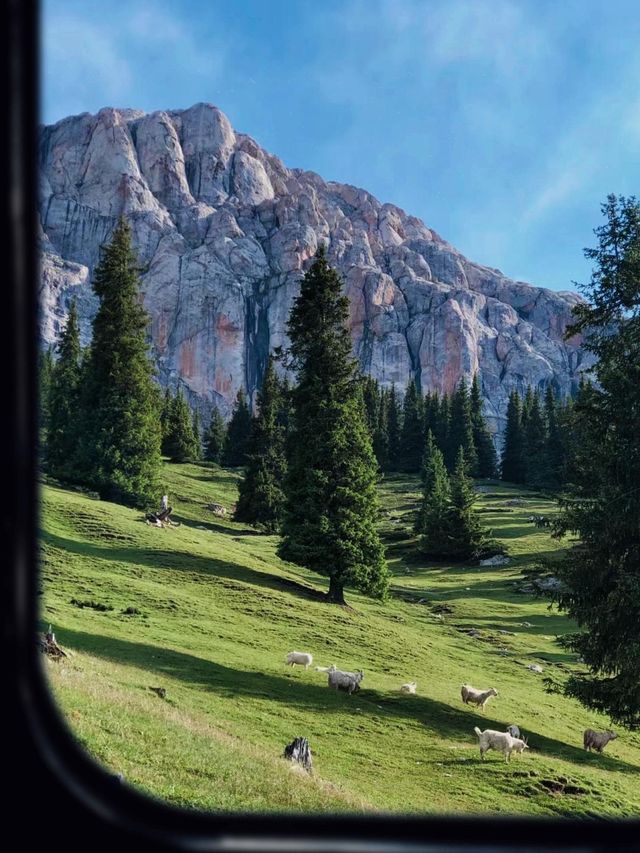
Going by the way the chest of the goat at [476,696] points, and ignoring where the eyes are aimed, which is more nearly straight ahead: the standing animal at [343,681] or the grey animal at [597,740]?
the grey animal

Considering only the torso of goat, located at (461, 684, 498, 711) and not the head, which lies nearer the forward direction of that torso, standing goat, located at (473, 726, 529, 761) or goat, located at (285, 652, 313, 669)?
the standing goat

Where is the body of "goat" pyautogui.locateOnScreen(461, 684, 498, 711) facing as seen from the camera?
to the viewer's right

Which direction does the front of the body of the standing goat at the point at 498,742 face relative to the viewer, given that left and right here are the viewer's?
facing to the right of the viewer

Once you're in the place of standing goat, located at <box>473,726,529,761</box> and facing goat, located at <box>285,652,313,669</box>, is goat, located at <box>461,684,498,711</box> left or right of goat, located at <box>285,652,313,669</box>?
right

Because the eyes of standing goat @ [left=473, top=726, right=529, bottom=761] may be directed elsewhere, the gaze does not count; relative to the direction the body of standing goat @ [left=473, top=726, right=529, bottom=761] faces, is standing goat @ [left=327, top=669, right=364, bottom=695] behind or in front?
behind
